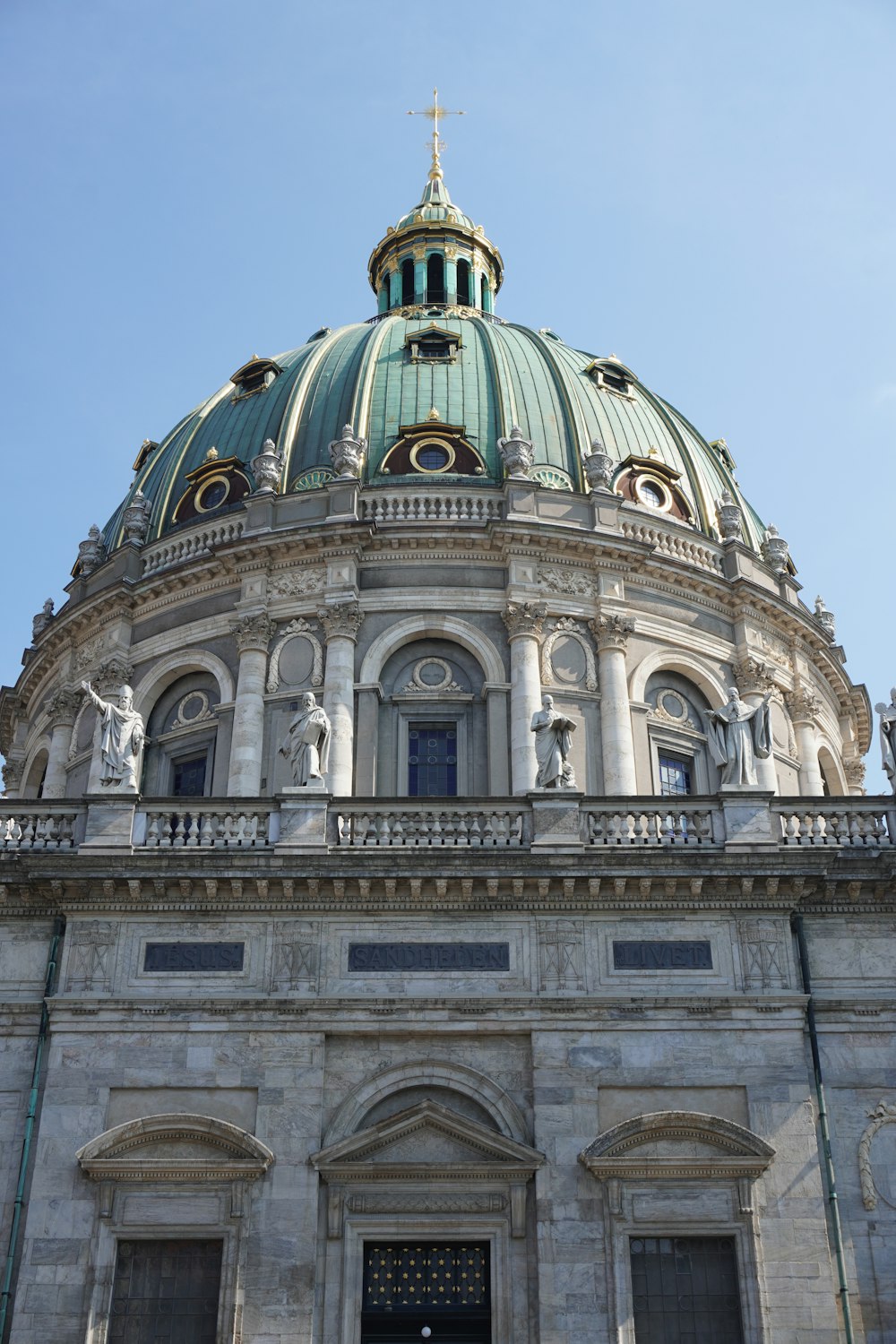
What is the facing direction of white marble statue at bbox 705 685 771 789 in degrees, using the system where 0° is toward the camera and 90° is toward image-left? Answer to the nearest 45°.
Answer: approximately 0°

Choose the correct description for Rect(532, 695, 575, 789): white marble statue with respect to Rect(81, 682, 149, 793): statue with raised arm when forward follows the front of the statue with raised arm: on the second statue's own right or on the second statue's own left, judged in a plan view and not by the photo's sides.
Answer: on the second statue's own left

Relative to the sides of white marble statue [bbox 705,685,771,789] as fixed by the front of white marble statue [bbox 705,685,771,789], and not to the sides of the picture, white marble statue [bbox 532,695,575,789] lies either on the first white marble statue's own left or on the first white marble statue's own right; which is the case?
on the first white marble statue's own right

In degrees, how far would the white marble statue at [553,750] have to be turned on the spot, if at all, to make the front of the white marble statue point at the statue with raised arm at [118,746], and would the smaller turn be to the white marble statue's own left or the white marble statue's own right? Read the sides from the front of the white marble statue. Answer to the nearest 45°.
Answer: approximately 135° to the white marble statue's own right

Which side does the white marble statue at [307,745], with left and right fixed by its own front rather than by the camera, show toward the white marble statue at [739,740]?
left

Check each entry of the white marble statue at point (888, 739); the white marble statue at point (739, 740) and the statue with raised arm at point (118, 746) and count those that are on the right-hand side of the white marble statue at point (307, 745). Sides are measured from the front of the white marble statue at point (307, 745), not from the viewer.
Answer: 1

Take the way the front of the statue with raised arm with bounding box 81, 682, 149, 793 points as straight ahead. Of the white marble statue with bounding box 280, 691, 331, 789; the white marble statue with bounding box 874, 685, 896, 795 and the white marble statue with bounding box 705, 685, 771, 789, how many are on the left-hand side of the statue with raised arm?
3

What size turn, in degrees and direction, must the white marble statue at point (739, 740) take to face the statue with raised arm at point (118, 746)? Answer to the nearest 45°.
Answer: approximately 90° to its right
